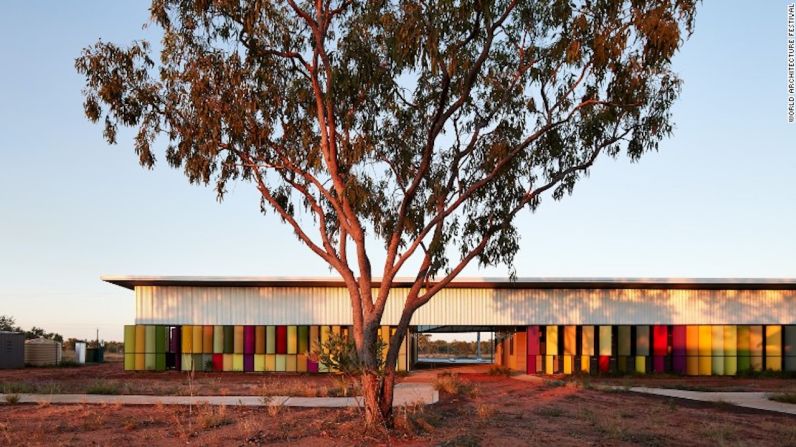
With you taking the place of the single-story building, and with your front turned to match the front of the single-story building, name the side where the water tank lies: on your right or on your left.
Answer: on your right

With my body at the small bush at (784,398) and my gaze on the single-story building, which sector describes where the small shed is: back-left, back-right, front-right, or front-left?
front-left

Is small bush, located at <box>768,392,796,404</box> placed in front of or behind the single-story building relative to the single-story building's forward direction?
in front

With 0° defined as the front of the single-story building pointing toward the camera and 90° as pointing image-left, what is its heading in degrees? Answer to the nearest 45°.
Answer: approximately 0°

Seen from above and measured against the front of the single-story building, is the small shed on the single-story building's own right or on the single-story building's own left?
on the single-story building's own right

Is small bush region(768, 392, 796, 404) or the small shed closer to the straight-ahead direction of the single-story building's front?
the small bush

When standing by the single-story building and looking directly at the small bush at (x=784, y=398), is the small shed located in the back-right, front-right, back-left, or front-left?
back-right

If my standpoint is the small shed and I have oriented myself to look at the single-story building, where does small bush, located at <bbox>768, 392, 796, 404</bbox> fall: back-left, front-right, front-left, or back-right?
front-right
